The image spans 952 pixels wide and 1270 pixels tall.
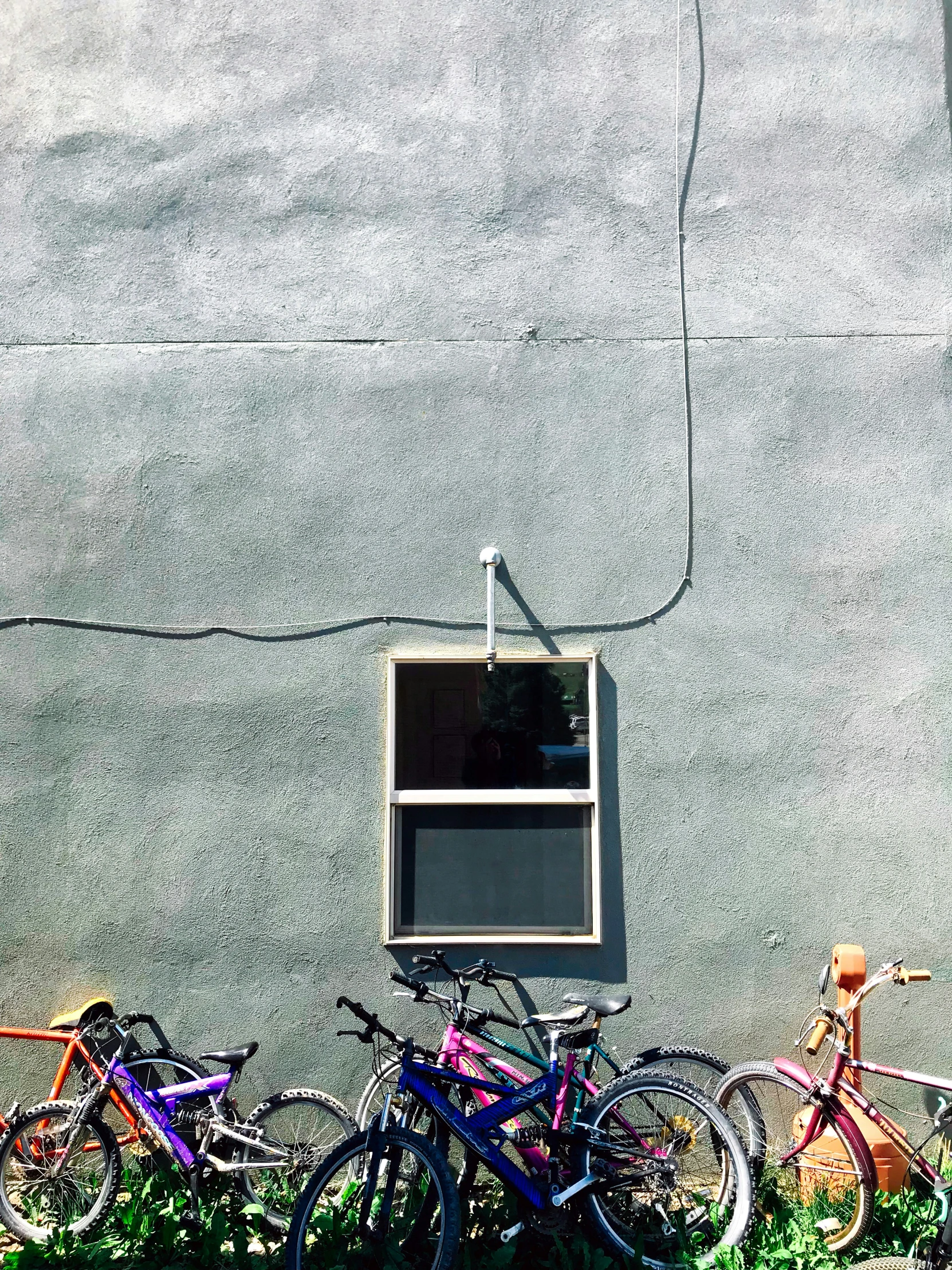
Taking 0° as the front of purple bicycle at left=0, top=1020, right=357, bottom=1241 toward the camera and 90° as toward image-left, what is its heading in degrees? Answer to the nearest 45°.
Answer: approximately 90°

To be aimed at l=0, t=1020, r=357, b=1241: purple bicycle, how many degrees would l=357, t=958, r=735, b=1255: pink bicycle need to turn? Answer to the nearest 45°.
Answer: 0° — it already faces it

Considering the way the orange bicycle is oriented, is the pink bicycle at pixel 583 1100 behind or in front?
behind

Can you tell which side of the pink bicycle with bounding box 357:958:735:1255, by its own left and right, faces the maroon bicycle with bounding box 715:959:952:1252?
back

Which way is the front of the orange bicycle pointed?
to the viewer's left

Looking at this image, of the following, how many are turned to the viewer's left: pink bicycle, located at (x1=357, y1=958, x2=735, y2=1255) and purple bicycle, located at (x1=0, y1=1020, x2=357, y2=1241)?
2

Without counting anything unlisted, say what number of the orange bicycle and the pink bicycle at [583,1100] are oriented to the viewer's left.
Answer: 2

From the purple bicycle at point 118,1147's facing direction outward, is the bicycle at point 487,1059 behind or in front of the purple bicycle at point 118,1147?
behind

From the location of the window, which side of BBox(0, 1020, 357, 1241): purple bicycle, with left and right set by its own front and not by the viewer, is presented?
back

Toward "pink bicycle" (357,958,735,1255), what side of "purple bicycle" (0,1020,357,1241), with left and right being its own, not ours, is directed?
back

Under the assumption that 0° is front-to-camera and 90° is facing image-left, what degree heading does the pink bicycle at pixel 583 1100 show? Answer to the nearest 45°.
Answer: approximately 90°

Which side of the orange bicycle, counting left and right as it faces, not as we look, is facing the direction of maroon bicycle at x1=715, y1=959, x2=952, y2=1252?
back

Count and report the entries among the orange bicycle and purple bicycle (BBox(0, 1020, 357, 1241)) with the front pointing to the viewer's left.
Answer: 2
